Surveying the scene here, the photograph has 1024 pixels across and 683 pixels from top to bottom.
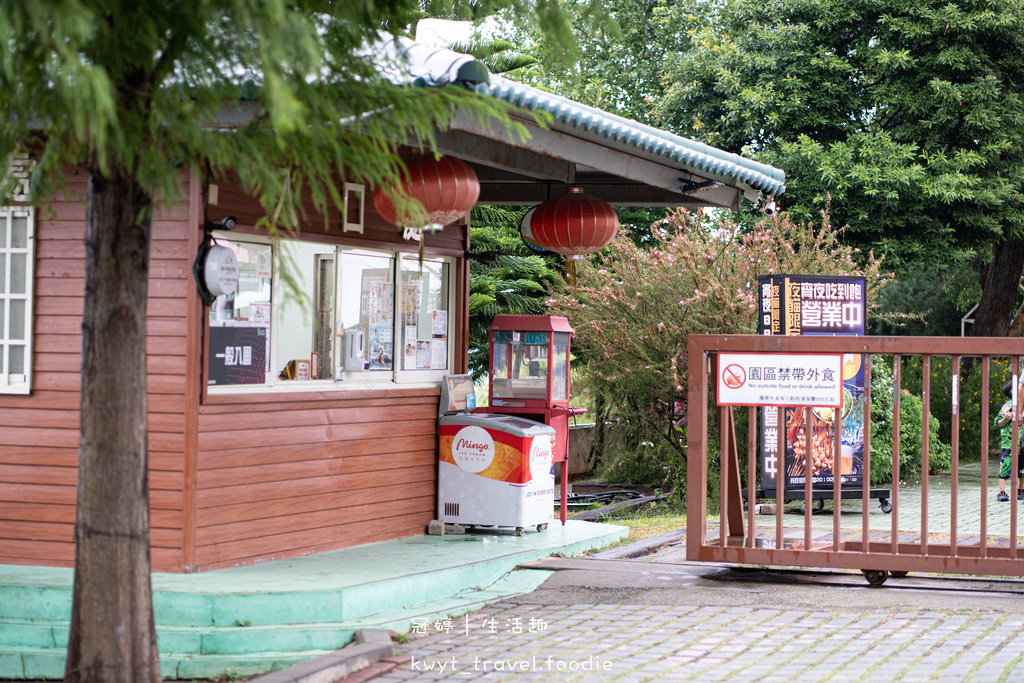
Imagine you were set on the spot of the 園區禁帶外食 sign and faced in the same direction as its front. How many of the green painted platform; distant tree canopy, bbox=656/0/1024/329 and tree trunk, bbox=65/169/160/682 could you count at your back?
1

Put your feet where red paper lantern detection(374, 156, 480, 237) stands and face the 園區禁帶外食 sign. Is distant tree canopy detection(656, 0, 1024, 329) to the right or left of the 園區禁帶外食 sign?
left

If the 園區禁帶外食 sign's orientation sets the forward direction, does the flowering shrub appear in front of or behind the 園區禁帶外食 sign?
behind

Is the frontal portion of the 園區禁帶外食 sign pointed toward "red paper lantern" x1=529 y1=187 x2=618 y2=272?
no

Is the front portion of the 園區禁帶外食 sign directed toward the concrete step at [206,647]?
no

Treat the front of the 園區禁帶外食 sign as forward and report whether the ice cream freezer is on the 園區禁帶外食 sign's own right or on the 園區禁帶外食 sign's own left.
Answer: on the 園區禁帶外食 sign's own right

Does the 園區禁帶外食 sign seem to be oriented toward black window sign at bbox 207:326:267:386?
no

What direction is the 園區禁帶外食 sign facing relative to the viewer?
toward the camera

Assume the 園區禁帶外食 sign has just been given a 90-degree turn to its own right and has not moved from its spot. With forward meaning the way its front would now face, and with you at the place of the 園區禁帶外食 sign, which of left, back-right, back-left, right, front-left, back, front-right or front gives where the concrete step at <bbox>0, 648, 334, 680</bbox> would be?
front-left

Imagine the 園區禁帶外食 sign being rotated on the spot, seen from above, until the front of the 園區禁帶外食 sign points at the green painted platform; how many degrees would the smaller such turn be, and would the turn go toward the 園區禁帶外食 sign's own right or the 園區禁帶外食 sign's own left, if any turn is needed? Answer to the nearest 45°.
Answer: approximately 45° to the 園區禁帶外食 sign's own right

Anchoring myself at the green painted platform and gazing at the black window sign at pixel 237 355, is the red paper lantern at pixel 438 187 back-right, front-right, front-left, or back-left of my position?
front-right

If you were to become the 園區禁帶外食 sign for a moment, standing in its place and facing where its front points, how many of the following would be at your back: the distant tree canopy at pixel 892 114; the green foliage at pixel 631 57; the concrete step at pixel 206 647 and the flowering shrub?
3

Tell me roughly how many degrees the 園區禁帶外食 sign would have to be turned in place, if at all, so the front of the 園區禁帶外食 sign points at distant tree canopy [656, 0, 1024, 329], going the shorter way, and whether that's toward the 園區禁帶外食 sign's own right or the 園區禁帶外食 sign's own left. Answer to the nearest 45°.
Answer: approximately 180°

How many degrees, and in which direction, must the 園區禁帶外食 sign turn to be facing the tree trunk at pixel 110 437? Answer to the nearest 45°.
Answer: approximately 45° to its right
